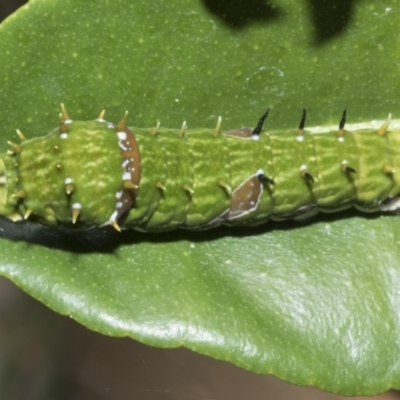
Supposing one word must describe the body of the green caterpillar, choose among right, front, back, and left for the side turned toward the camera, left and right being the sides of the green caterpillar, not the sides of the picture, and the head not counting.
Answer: left
